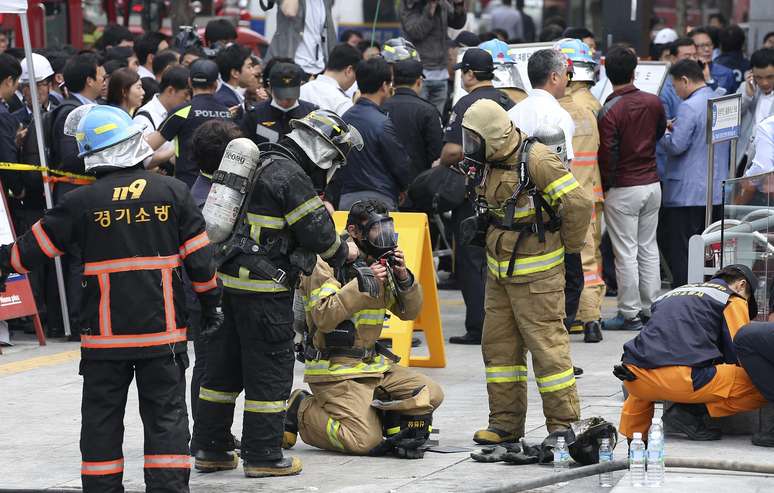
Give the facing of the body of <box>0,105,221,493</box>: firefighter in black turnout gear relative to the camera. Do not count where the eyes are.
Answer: away from the camera

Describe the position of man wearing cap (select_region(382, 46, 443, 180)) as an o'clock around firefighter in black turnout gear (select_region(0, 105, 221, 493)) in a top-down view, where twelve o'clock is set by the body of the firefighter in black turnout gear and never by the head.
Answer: The man wearing cap is roughly at 1 o'clock from the firefighter in black turnout gear.

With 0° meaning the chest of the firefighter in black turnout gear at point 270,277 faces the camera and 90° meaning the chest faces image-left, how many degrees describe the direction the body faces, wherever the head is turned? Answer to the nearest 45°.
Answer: approximately 270°

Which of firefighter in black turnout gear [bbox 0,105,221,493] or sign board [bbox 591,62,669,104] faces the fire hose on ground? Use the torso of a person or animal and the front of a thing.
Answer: the sign board

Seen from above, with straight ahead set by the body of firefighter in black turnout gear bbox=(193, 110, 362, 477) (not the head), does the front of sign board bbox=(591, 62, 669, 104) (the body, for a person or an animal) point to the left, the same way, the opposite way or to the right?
to the right

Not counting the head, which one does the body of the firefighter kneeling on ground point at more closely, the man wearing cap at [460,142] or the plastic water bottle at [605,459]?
the plastic water bottle

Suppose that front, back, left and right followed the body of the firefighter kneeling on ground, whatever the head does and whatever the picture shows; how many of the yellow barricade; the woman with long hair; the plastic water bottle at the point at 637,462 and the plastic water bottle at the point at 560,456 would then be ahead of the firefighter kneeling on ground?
2

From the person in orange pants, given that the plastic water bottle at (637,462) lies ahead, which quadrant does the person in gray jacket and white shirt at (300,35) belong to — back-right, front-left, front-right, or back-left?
back-right
